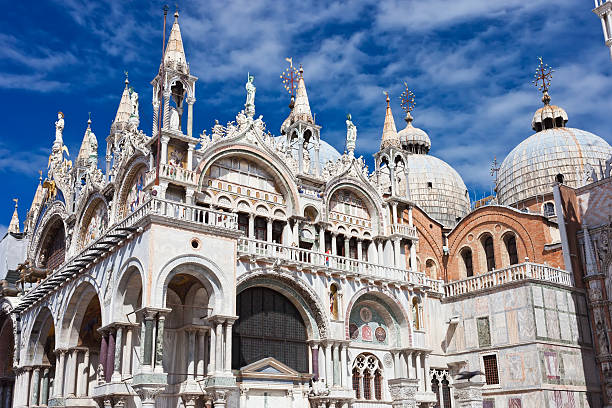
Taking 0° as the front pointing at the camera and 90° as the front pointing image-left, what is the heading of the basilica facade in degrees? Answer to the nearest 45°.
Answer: approximately 45°
